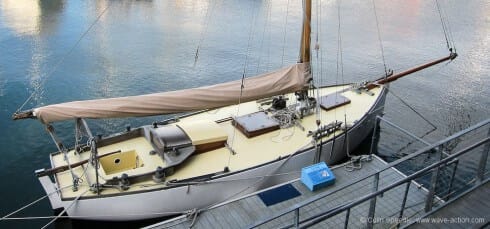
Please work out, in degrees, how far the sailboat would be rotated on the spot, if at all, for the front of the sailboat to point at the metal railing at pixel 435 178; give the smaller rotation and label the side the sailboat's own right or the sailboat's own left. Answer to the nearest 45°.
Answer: approximately 90° to the sailboat's own right

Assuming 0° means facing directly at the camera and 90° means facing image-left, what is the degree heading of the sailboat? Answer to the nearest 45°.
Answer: approximately 225°
